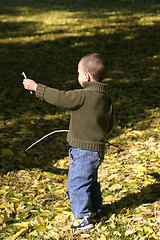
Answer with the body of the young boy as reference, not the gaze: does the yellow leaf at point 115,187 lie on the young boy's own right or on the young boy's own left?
on the young boy's own right

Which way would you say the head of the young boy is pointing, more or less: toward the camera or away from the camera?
away from the camera

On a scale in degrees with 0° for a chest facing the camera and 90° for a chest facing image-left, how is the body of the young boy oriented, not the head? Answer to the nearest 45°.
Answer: approximately 135°

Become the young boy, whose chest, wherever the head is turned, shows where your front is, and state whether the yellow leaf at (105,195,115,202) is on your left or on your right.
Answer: on your right

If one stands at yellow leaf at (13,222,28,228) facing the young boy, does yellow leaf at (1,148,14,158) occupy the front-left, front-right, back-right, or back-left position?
back-left

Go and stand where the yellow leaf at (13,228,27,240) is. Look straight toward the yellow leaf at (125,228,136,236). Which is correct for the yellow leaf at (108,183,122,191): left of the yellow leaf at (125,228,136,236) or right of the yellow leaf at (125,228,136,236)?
left

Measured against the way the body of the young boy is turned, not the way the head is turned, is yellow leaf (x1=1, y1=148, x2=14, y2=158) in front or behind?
in front

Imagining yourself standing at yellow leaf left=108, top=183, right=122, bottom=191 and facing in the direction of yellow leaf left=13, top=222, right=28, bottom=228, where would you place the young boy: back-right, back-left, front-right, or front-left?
front-left
